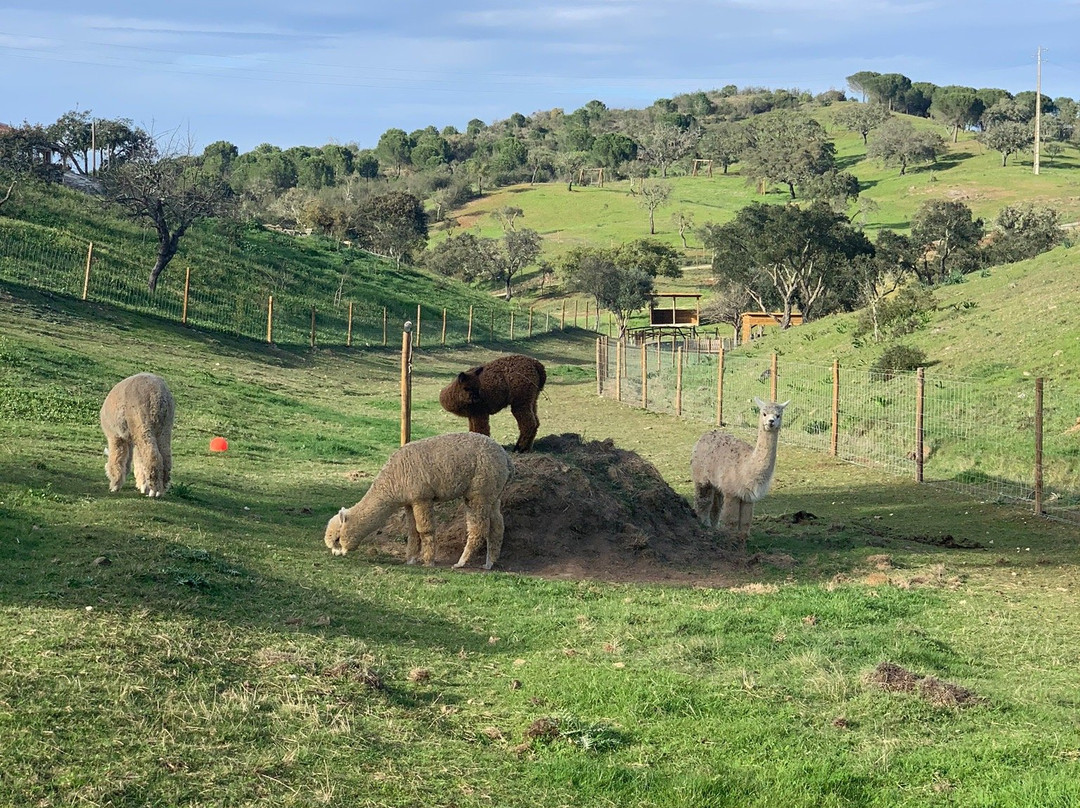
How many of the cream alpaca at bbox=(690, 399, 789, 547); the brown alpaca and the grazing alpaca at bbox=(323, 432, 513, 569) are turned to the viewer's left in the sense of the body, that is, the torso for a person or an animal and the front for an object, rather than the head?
2

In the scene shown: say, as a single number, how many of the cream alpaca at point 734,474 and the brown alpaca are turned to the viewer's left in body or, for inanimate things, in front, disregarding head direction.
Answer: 1

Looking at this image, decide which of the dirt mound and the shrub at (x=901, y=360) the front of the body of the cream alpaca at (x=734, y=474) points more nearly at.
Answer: the dirt mound

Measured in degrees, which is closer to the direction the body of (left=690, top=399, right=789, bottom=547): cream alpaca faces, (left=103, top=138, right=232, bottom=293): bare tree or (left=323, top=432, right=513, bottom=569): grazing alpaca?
the grazing alpaca

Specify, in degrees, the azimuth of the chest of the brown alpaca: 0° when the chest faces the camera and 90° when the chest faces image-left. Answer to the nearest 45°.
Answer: approximately 90°

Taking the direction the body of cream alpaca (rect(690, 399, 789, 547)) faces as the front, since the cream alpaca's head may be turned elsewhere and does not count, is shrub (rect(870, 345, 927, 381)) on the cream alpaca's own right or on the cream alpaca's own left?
on the cream alpaca's own left

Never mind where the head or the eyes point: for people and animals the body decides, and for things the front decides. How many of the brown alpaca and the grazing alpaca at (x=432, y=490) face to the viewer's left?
2

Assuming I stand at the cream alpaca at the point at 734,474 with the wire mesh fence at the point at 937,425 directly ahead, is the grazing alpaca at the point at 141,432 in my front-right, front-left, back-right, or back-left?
back-left

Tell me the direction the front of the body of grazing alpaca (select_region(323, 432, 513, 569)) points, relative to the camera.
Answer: to the viewer's left

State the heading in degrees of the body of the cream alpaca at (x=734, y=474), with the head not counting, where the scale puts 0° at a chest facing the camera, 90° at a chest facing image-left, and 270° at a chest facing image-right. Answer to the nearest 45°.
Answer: approximately 315°

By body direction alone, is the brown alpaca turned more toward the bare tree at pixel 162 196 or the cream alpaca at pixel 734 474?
the bare tree
